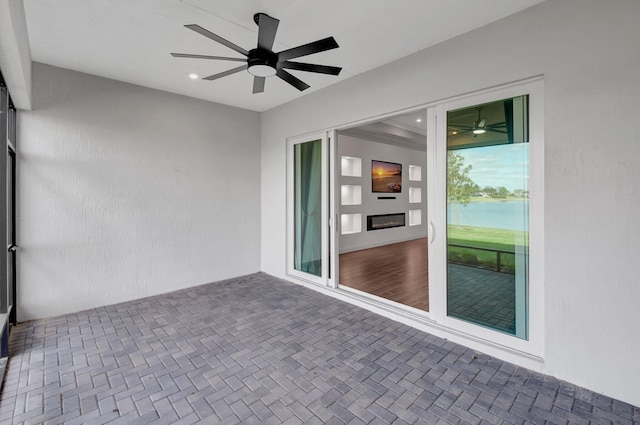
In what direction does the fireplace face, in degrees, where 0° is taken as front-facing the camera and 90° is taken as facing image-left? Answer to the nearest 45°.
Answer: approximately 315°

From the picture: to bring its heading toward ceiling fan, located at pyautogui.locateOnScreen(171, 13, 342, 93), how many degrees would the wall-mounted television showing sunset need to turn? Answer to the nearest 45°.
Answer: approximately 45° to its right

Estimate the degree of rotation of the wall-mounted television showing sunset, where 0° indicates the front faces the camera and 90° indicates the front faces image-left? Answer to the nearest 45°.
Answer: approximately 315°

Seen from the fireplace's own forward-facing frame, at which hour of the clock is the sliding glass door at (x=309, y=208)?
The sliding glass door is roughly at 2 o'clock from the fireplace.
